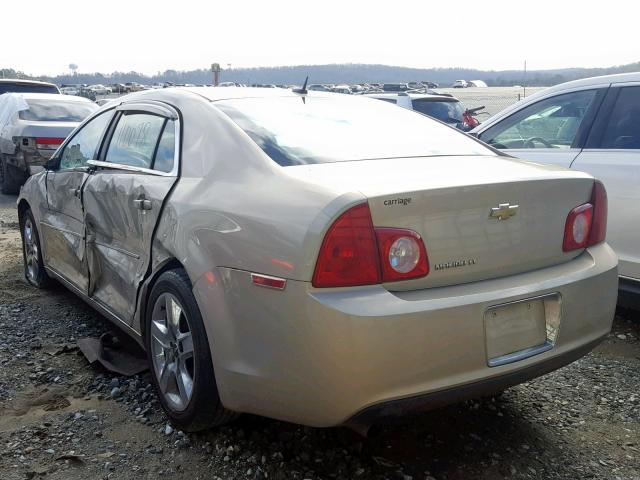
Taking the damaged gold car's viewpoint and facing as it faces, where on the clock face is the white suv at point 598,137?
The white suv is roughly at 3 o'clock from the damaged gold car.

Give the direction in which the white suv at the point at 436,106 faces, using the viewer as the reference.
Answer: facing away from the viewer and to the left of the viewer

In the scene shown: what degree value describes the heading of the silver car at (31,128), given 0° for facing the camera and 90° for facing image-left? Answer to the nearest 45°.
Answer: approximately 135°

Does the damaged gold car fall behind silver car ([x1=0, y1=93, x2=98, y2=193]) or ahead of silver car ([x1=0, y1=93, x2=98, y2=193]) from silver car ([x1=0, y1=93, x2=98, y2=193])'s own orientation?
behind

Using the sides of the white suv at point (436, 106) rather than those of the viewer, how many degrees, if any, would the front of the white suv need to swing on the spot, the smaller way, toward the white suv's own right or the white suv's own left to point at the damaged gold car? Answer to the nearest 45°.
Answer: approximately 135° to the white suv's own left

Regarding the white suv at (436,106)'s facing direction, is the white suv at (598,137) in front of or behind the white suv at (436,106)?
behind

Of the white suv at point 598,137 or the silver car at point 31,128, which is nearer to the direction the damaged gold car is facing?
the silver car

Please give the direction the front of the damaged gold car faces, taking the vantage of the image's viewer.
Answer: facing away from the viewer and to the left of the viewer
